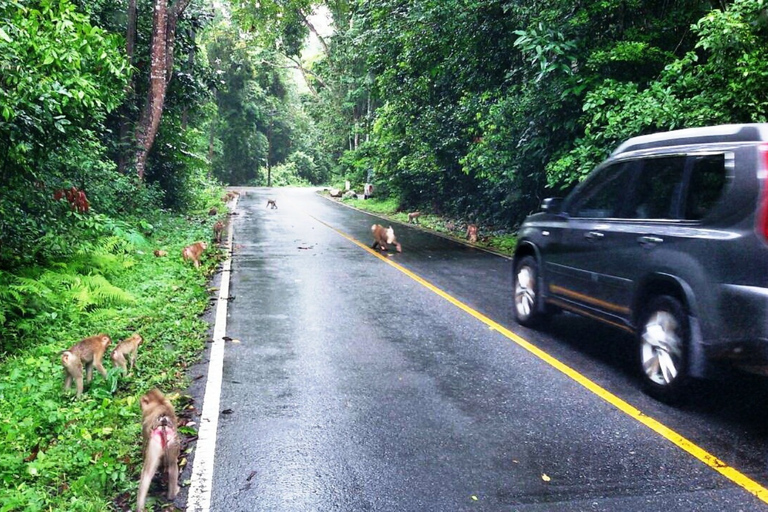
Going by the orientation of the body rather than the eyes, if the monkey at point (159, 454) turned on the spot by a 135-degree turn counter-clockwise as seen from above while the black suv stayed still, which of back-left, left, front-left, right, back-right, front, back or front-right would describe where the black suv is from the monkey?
back-left

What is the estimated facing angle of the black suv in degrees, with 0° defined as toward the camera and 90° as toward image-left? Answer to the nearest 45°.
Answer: approximately 135°

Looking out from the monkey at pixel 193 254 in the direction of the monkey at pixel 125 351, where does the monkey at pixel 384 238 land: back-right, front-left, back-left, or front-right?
back-left

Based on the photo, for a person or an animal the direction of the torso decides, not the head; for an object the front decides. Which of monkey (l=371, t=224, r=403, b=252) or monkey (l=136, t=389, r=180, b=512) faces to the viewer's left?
monkey (l=371, t=224, r=403, b=252)

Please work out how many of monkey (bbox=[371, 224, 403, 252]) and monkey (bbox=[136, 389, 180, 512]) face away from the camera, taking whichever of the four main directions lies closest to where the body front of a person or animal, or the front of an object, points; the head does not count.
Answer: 1

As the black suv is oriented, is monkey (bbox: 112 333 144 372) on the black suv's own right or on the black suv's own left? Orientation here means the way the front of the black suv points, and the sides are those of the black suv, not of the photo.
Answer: on the black suv's own left

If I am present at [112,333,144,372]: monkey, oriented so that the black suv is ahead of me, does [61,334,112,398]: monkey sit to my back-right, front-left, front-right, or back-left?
back-right

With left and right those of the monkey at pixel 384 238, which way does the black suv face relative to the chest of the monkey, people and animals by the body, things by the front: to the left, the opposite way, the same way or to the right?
to the right

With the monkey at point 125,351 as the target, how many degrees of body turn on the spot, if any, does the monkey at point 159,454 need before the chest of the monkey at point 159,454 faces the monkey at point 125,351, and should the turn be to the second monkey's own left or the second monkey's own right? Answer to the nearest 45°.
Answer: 0° — it already faces it

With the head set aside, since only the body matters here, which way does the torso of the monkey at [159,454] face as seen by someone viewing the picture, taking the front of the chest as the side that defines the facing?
away from the camera
